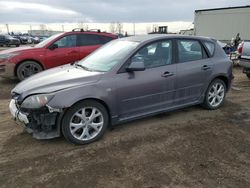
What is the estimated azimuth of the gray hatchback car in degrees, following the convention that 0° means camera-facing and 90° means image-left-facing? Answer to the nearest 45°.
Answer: approximately 45°

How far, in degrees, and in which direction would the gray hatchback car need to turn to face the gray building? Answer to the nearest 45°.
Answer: approximately 180°
